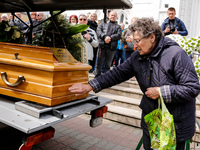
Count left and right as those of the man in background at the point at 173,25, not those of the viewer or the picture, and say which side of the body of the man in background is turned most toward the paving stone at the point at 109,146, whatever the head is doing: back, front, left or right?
front

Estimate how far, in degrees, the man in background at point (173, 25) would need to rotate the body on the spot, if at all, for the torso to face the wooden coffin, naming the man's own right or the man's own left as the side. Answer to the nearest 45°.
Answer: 0° — they already face it

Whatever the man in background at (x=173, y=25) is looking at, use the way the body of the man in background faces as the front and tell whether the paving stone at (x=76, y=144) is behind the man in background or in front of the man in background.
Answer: in front

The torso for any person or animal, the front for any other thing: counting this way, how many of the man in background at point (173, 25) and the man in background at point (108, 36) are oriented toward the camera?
2

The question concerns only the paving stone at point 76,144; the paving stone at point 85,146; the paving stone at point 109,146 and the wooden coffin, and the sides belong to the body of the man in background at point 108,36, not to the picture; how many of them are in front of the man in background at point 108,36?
4

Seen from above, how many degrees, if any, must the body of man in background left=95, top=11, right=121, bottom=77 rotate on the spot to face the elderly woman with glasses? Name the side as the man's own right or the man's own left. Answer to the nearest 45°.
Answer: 0° — they already face them

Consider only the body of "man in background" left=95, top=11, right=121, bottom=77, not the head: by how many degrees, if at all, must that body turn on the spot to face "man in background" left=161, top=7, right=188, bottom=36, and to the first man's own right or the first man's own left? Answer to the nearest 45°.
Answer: approximately 90° to the first man's own left

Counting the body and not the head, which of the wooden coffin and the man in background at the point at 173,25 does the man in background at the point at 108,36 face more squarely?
the wooden coffin

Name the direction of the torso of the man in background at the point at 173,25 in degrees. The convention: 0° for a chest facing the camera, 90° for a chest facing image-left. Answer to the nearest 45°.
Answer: approximately 0°
